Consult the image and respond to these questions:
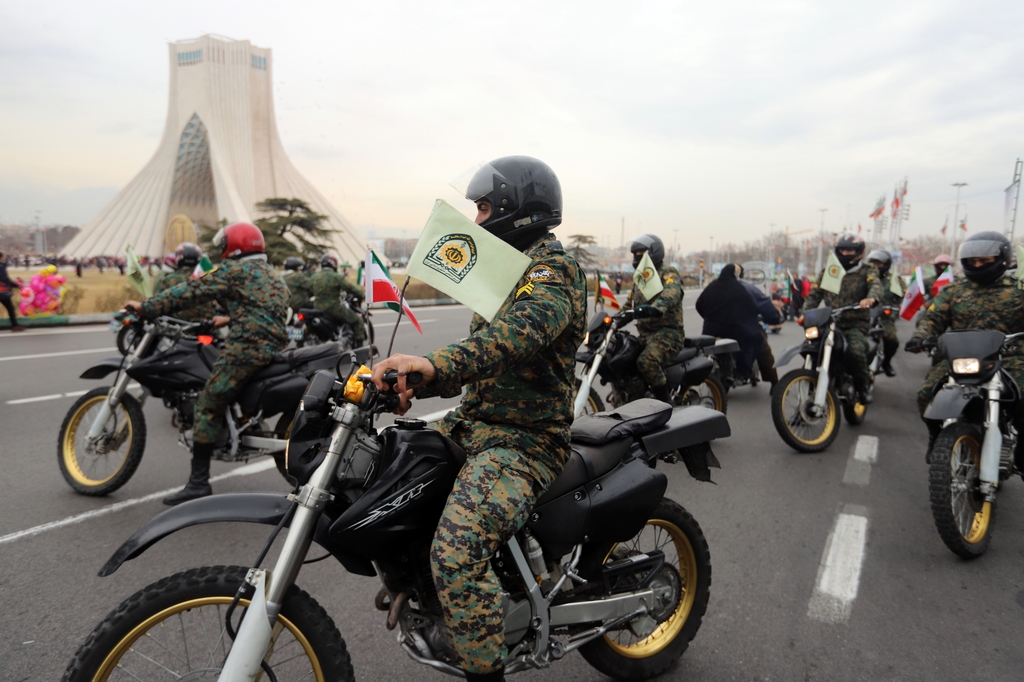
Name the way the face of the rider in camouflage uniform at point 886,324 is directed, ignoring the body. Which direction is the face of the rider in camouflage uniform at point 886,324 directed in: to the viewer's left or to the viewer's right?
to the viewer's left

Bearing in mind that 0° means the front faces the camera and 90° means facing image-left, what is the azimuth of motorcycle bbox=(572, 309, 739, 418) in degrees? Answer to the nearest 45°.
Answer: approximately 45°

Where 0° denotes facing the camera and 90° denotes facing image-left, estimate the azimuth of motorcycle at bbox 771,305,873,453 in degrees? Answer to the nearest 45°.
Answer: approximately 45°

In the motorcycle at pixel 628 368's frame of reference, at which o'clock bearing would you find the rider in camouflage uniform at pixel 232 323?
The rider in camouflage uniform is roughly at 12 o'clock from the motorcycle.

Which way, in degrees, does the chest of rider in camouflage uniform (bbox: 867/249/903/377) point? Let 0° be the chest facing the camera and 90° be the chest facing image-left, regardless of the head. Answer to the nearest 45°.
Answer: approximately 45°

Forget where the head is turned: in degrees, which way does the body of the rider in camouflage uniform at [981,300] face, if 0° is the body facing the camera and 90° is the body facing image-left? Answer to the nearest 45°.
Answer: approximately 0°

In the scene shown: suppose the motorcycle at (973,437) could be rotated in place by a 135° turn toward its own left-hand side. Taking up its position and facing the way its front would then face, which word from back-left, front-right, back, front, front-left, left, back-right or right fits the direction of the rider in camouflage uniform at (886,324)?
left

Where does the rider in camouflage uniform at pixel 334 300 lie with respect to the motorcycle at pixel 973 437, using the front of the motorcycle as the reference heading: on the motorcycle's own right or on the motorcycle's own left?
on the motorcycle's own right

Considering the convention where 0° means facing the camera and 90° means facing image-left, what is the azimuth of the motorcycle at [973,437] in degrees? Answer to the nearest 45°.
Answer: approximately 45°

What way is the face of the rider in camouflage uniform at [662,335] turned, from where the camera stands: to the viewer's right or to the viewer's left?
to the viewer's left

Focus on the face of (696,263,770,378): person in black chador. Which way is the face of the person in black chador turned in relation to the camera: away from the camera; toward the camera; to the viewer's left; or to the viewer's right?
away from the camera

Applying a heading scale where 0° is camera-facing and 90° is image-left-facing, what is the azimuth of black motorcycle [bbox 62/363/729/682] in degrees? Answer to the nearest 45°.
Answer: approximately 45°
